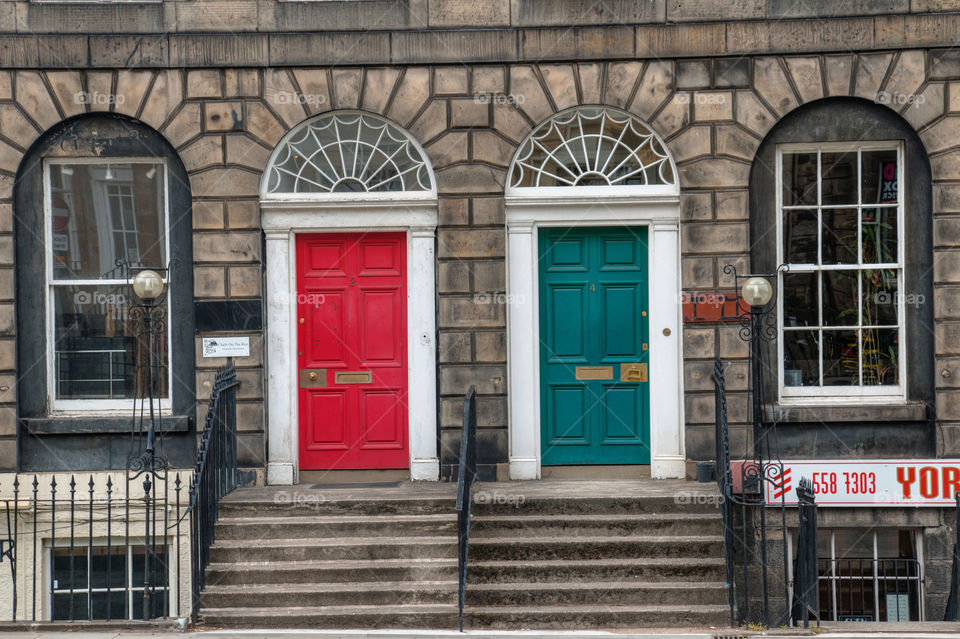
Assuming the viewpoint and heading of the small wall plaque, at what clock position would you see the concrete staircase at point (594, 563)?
The concrete staircase is roughly at 10 o'clock from the small wall plaque.

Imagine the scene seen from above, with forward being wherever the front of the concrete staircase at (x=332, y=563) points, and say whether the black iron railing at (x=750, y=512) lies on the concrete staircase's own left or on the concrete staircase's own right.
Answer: on the concrete staircase's own left

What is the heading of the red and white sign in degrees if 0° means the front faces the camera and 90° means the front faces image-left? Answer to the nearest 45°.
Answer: approximately 0°

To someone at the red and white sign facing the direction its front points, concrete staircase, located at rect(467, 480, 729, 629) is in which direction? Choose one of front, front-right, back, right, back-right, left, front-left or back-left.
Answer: front-right

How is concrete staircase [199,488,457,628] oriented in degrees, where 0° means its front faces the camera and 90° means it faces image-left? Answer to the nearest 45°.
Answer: approximately 0°

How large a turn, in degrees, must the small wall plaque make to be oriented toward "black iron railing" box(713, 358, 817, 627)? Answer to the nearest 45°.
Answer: approximately 90° to its left

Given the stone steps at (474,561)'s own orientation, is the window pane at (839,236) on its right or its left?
on its left
